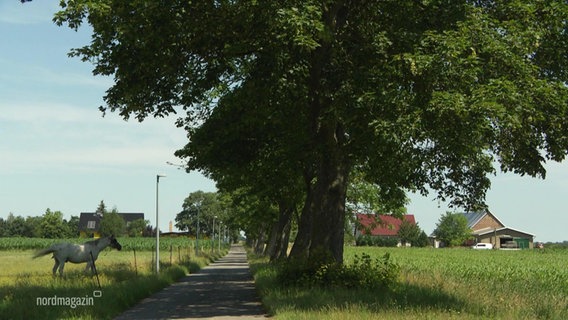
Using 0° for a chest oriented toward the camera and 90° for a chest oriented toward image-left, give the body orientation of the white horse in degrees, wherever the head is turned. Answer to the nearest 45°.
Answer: approximately 270°

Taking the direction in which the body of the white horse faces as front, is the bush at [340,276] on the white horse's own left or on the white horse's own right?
on the white horse's own right
